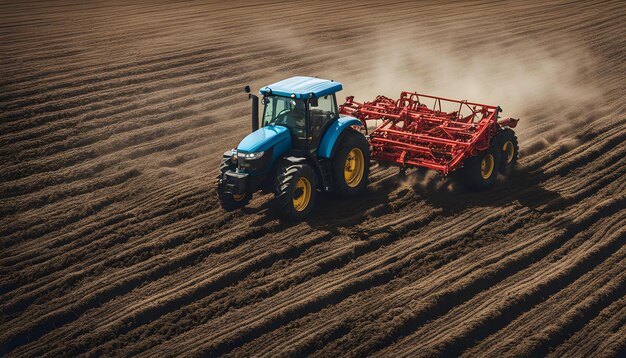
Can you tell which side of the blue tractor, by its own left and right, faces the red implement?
back

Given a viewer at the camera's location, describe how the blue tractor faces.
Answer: facing the viewer and to the left of the viewer
